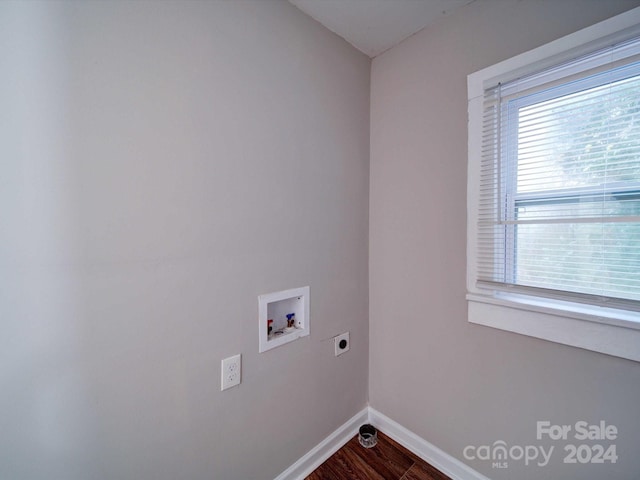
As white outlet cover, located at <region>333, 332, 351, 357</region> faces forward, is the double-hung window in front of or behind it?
in front

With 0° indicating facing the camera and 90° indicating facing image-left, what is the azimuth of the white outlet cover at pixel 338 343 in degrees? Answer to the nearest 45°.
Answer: approximately 315°
